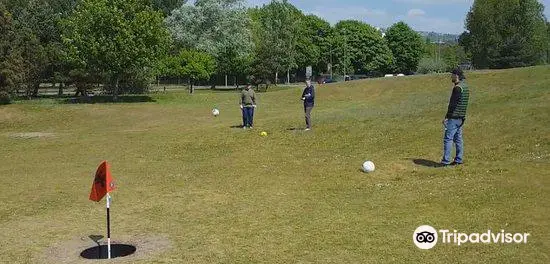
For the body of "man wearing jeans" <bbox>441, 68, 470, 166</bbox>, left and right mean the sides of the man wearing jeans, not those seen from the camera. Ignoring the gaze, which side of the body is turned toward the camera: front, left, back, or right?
left

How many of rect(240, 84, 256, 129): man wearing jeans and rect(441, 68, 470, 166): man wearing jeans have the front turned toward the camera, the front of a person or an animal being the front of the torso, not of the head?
1

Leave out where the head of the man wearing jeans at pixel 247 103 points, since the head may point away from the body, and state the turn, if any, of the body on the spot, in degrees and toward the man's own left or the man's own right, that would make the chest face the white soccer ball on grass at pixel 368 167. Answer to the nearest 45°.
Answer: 0° — they already face it

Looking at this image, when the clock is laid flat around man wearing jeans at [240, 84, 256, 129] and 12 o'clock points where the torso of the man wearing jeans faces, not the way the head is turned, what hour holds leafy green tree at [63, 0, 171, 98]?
The leafy green tree is roughly at 5 o'clock from the man wearing jeans.

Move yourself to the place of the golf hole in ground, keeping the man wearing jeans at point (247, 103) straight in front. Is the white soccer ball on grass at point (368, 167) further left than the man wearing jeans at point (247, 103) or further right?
right

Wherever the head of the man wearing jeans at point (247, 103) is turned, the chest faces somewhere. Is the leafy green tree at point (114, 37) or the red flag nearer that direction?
the red flag

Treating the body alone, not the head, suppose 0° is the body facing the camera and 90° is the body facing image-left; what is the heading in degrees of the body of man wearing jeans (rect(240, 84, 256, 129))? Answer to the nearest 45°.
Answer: approximately 0°

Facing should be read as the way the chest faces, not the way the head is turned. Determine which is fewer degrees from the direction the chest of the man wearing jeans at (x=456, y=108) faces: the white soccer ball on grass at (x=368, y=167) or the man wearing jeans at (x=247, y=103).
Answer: the white soccer ball on grass

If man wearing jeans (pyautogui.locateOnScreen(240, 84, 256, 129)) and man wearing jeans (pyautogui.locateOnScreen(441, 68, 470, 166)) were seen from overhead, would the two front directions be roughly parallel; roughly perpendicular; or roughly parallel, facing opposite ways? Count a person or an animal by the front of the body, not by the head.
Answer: roughly perpendicular
